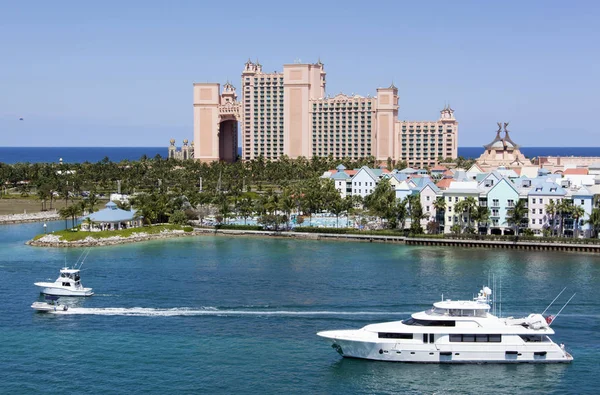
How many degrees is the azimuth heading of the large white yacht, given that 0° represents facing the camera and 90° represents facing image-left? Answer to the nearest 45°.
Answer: approximately 90°
